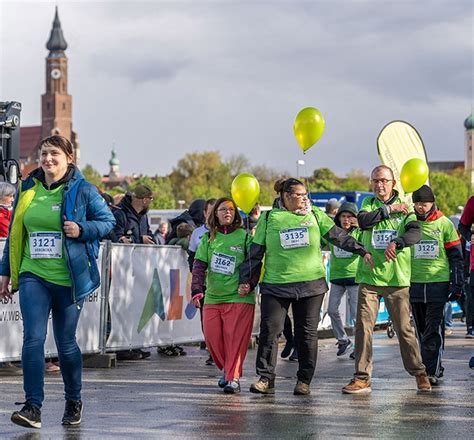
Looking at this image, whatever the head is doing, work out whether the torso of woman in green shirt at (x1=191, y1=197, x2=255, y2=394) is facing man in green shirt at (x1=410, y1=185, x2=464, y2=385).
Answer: no

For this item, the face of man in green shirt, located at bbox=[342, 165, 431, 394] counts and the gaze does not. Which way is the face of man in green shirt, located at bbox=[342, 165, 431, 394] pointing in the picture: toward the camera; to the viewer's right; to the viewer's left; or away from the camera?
toward the camera

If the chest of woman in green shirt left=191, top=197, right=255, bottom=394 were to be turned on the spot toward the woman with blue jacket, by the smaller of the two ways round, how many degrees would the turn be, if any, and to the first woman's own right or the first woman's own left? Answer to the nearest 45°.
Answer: approximately 45° to the first woman's own right

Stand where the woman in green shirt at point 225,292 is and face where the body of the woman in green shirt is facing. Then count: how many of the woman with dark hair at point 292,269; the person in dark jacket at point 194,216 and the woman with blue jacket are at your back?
1

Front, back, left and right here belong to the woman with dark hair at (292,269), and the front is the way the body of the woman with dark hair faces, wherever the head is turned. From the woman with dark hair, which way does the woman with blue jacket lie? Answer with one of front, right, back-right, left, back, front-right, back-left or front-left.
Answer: front-right

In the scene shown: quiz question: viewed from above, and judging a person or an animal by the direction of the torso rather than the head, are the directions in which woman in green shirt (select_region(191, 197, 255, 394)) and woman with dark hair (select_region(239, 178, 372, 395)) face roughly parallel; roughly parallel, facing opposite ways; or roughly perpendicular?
roughly parallel

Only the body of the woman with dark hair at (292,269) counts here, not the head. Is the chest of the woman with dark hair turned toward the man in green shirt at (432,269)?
no

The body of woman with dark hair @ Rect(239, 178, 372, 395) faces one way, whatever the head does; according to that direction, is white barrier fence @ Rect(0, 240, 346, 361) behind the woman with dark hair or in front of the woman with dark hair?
behind

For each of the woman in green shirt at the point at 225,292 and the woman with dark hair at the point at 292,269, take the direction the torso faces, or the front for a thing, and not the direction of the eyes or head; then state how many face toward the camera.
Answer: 2

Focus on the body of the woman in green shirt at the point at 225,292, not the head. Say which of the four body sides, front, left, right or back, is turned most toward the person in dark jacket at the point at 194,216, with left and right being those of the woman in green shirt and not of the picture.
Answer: back

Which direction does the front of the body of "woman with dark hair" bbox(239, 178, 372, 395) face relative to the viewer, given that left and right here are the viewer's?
facing the viewer

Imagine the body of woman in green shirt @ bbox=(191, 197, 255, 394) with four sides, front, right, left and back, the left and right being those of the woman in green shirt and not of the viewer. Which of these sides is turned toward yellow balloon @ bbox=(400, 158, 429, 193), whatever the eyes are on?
left
